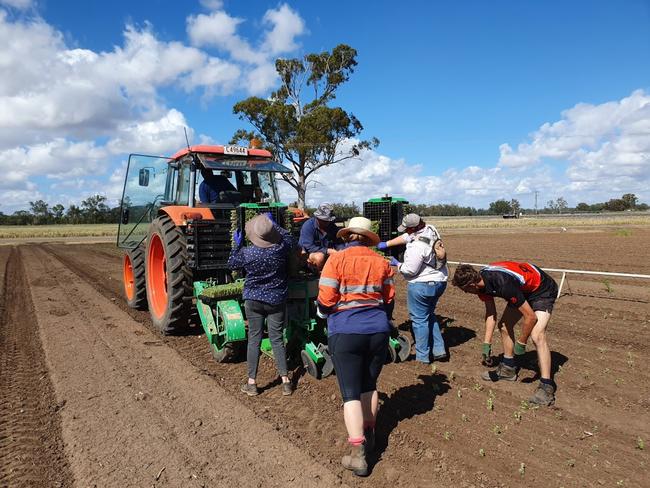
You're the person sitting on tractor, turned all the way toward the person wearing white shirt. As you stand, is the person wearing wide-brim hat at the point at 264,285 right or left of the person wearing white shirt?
right

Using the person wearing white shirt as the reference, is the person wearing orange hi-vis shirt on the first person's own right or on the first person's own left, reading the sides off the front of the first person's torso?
on the first person's own left

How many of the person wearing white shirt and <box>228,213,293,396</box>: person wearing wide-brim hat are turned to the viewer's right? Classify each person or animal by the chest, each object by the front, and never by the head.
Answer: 0

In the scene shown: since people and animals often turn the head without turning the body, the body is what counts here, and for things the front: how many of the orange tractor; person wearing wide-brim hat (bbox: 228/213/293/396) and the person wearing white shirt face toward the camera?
0

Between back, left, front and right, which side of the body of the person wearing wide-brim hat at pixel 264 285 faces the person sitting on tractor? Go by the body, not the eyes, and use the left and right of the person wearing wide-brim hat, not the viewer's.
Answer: front

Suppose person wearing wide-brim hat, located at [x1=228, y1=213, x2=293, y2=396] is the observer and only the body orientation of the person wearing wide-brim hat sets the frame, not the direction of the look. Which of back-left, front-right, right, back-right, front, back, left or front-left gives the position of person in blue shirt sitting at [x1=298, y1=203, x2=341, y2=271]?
front-right

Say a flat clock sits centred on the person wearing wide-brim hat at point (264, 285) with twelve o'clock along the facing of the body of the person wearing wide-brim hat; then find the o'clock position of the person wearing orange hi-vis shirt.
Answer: The person wearing orange hi-vis shirt is roughly at 5 o'clock from the person wearing wide-brim hat.

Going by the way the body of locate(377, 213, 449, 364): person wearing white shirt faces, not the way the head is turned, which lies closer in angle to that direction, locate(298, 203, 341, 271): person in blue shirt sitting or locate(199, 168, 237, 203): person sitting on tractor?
the person sitting on tractor

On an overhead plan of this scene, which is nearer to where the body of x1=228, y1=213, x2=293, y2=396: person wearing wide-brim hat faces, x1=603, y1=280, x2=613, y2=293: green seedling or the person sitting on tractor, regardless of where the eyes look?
the person sitting on tractor

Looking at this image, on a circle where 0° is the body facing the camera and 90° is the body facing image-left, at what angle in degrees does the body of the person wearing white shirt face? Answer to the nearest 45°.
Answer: approximately 135°

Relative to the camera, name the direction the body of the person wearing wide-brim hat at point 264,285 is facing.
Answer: away from the camera

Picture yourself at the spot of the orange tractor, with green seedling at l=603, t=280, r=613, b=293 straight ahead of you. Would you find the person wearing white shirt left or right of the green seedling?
right
